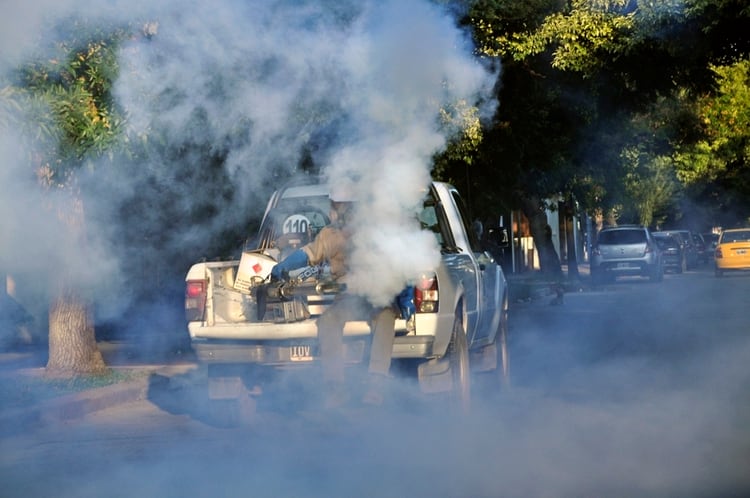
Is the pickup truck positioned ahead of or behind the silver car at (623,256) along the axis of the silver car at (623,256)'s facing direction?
behind

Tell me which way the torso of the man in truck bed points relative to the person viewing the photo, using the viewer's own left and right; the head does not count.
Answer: facing the viewer

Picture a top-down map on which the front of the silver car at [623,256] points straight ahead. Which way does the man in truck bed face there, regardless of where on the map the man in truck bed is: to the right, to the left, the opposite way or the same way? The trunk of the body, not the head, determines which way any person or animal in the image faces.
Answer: the opposite way

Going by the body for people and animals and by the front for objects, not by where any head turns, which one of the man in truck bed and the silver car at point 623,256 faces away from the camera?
the silver car

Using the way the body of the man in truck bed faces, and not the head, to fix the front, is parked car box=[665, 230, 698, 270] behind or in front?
behind

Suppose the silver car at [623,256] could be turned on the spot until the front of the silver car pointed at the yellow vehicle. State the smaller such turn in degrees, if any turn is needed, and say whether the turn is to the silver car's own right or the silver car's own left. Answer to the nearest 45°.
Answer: approximately 45° to the silver car's own right

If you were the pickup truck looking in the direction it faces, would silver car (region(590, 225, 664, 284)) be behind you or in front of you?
in front

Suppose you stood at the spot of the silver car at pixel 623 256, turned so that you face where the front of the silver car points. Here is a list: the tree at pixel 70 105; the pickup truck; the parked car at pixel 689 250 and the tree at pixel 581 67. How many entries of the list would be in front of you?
1

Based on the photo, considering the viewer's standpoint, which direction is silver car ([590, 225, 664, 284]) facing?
facing away from the viewer

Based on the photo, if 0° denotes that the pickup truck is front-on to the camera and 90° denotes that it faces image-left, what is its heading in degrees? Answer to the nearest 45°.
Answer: approximately 180°
